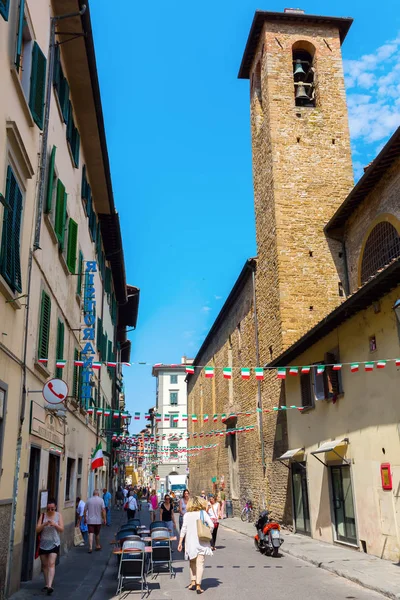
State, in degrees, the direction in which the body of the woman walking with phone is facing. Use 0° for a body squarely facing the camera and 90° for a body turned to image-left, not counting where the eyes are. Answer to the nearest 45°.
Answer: approximately 0°

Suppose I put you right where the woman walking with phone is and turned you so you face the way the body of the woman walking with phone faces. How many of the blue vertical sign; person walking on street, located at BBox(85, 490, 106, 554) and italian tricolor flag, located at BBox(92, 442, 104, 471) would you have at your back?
3

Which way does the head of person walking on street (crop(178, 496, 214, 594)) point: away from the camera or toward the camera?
away from the camera

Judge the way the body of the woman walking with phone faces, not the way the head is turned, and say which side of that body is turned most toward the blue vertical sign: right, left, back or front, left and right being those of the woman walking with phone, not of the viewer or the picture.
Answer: back

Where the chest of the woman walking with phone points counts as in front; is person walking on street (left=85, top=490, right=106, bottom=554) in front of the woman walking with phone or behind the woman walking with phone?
behind

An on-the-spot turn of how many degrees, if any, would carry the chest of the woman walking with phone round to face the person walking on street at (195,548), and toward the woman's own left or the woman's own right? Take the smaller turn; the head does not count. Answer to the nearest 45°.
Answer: approximately 90° to the woman's own left

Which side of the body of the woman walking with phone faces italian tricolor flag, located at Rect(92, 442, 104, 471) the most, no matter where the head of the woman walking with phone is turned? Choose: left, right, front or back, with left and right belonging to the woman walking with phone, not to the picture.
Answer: back
